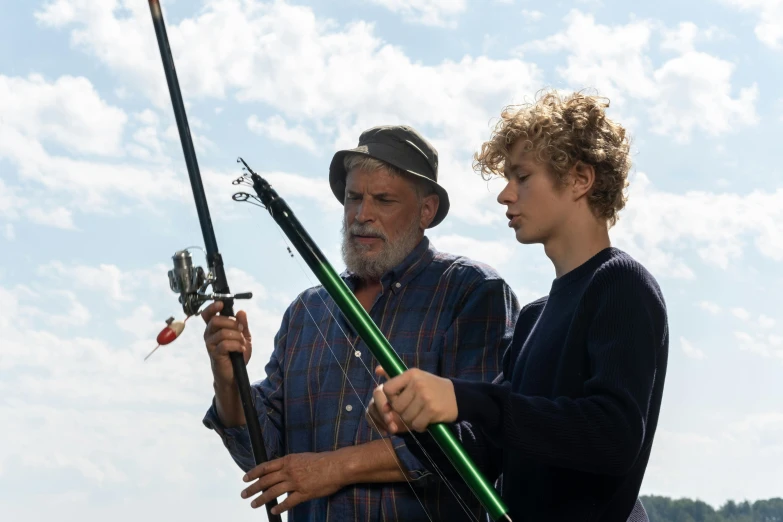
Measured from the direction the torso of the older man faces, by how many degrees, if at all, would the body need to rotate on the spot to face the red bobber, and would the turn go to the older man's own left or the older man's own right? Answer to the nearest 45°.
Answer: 0° — they already face it

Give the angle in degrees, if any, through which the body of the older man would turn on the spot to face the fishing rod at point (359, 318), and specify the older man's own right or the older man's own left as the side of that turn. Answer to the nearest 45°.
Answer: approximately 45° to the older man's own left

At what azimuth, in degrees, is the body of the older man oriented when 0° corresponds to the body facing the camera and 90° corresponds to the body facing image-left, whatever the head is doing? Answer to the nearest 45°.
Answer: approximately 45°
